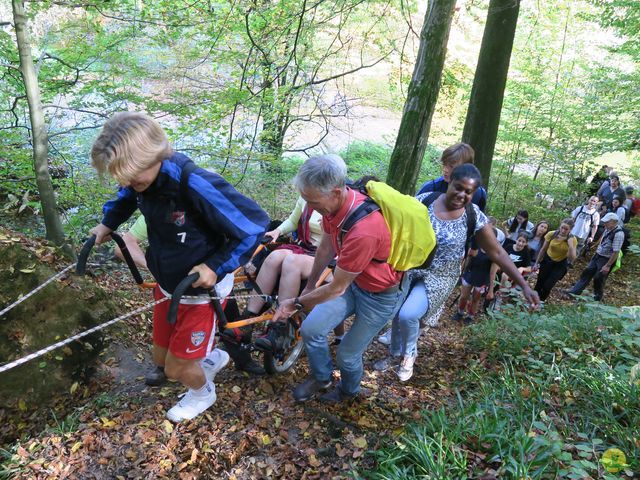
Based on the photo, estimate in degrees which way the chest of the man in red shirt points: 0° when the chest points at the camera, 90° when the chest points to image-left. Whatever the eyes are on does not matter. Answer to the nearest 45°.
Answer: approximately 45°

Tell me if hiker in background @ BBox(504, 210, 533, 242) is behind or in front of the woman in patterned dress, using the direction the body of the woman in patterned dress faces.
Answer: behind

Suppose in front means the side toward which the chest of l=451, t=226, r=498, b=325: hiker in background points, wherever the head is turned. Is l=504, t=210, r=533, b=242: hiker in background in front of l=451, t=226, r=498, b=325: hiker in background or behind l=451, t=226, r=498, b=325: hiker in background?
behind

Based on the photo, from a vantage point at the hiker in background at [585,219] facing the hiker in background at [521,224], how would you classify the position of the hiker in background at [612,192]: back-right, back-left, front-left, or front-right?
back-right

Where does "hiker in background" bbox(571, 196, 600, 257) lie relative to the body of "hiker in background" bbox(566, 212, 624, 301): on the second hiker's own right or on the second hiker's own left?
on the second hiker's own right

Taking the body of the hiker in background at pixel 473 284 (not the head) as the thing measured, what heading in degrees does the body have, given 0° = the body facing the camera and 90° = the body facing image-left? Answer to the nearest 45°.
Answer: approximately 45°
